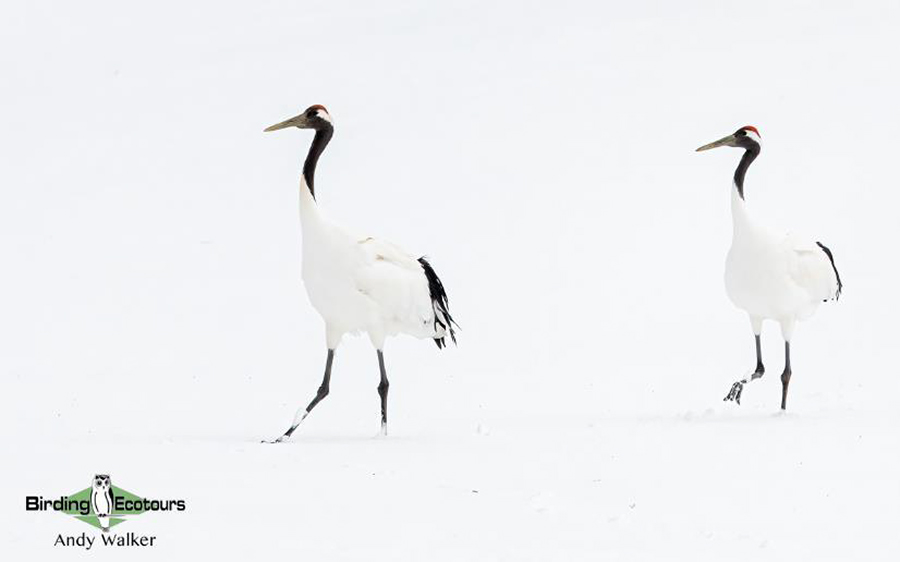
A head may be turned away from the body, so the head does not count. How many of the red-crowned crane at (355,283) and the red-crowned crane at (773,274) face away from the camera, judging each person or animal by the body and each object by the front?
0

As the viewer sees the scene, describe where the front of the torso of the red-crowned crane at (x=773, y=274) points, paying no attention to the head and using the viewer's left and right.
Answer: facing the viewer and to the left of the viewer

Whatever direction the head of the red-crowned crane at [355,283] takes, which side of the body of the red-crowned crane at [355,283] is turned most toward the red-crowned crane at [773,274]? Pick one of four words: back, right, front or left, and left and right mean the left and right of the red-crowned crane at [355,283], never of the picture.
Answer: back

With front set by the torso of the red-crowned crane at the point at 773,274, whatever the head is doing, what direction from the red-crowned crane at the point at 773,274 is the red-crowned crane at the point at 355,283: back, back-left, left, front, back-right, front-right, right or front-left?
front

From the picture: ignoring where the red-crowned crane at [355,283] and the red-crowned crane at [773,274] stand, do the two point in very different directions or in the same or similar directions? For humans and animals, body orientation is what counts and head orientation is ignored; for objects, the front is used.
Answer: same or similar directions

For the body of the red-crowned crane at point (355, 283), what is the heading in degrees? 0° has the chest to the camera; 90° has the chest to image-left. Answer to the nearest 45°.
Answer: approximately 90°
